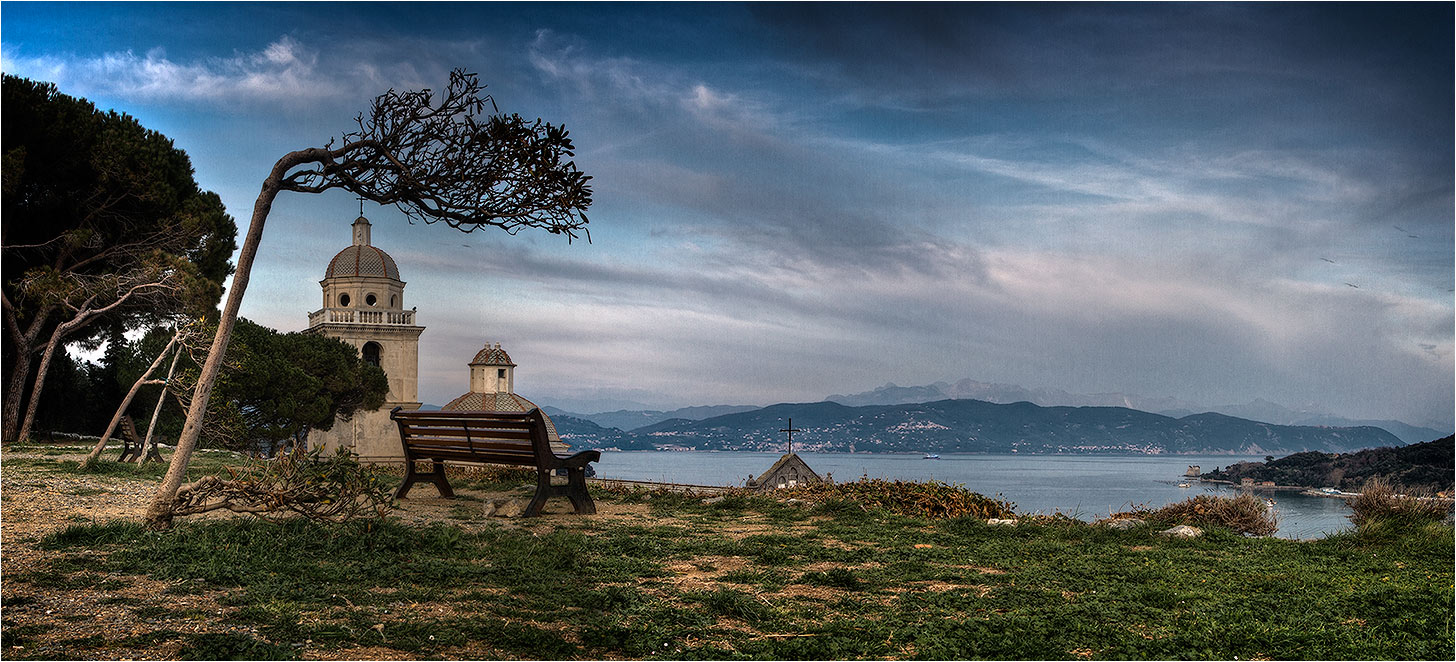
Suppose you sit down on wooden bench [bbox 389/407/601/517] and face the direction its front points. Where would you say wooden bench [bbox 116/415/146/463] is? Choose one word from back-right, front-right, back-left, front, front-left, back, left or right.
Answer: left

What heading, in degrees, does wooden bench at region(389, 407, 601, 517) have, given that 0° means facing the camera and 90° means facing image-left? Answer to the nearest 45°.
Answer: approximately 225°

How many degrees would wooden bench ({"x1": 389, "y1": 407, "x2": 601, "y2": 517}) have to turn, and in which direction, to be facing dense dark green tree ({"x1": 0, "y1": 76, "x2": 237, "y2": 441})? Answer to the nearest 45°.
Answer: approximately 90° to its left

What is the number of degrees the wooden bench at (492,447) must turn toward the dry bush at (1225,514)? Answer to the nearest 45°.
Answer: approximately 45° to its right

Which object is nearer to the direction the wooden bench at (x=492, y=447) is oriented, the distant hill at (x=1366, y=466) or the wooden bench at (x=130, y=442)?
the distant hill

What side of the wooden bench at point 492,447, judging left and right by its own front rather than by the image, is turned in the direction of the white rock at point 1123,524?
right

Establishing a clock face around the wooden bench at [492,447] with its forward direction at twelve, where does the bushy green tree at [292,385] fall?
The bushy green tree is roughly at 10 o'clock from the wooden bench.

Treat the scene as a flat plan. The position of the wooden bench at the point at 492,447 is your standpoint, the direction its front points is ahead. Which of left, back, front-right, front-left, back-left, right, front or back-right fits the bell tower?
front-left

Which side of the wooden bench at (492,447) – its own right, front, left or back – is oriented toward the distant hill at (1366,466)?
front

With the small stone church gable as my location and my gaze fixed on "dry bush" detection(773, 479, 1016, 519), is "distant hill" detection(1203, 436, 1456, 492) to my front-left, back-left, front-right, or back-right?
back-left

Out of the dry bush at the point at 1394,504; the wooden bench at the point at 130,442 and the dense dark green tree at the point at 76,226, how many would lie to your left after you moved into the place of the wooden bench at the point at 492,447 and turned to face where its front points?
2

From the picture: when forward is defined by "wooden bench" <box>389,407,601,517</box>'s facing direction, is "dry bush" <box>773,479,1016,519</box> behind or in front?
in front
